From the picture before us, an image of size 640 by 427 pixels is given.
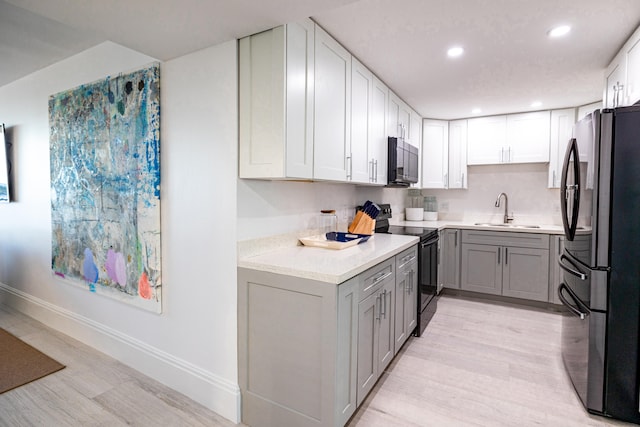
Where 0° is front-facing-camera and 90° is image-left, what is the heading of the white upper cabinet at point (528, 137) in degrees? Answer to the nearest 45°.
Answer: approximately 0°

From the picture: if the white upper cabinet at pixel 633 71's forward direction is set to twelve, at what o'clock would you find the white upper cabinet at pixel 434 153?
the white upper cabinet at pixel 434 153 is roughly at 1 o'clock from the white upper cabinet at pixel 633 71.

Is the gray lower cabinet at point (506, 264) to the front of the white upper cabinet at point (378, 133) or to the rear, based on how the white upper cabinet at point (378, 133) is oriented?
to the front

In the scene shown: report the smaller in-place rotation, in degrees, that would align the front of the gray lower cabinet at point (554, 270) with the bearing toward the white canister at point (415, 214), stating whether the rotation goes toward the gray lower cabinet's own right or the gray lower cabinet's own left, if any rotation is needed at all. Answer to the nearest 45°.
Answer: approximately 90° to the gray lower cabinet's own right

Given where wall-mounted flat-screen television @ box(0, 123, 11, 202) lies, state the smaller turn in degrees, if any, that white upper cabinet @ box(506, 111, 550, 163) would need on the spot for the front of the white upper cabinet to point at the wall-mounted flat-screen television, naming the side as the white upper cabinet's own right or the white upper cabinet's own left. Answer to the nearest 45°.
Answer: approximately 45° to the white upper cabinet's own right

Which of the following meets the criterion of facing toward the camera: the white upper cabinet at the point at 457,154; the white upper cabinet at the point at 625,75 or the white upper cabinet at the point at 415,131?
the white upper cabinet at the point at 457,154

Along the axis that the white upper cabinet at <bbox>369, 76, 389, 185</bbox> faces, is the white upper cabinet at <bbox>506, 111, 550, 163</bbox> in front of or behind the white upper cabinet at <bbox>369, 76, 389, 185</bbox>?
in front

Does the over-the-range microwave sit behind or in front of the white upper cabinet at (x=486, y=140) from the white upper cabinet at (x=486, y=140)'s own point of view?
in front

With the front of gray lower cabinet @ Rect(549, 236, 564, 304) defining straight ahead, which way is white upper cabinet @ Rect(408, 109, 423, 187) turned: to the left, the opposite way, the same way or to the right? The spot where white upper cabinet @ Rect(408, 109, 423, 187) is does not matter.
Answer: to the left

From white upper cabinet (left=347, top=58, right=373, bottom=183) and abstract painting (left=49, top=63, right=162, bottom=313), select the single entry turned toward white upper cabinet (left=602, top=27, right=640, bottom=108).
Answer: white upper cabinet (left=347, top=58, right=373, bottom=183)

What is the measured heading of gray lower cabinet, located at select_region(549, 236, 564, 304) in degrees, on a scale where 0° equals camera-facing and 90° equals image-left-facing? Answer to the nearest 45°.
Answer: approximately 0°

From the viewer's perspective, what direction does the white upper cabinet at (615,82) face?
to the viewer's left

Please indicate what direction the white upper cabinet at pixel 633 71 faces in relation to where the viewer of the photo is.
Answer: facing to the left of the viewer
